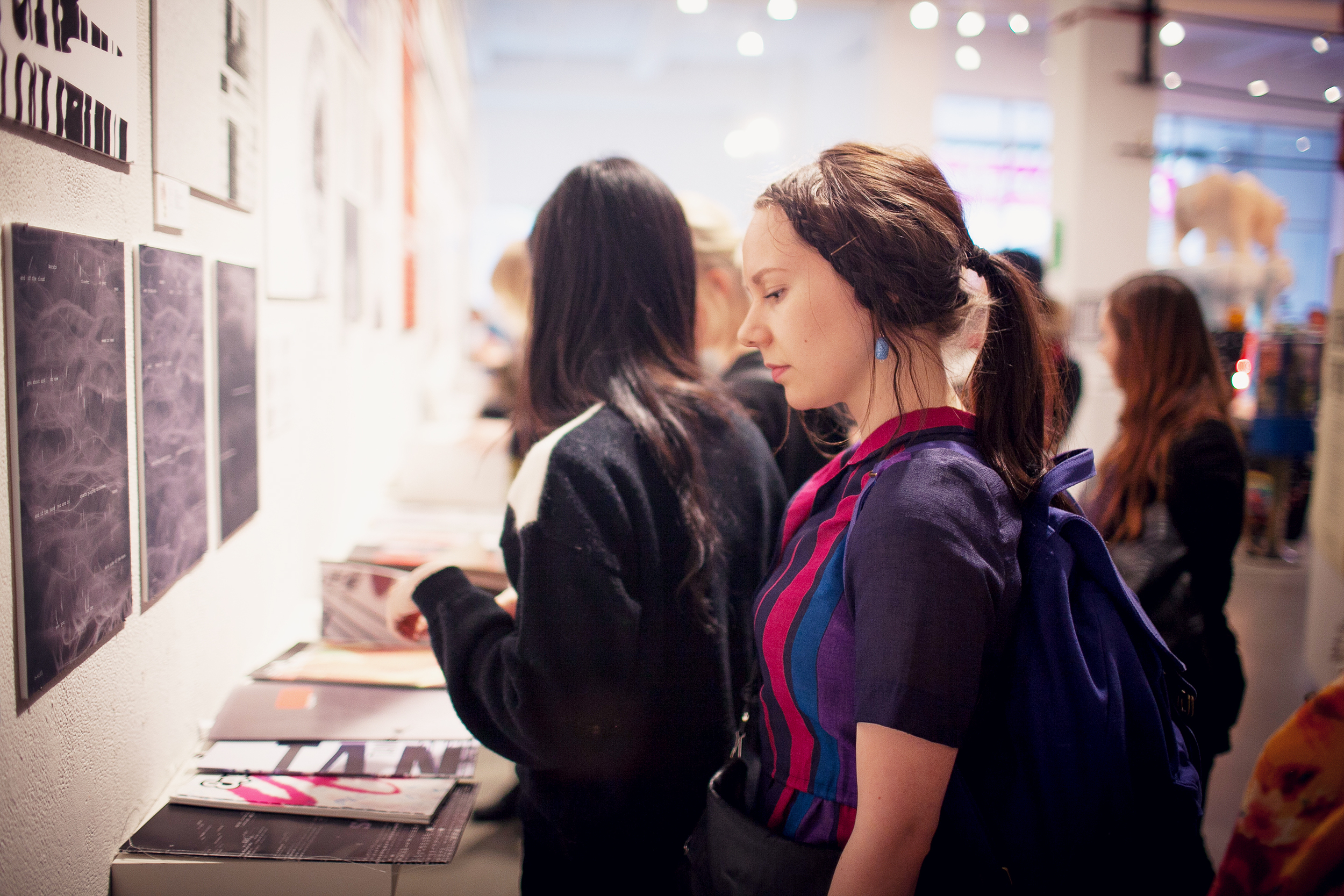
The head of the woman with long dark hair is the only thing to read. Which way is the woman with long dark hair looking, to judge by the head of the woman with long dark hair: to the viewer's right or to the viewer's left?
to the viewer's left

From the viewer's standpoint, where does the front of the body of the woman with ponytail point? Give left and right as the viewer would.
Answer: facing to the left of the viewer

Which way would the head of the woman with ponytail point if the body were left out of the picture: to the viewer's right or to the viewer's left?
to the viewer's left

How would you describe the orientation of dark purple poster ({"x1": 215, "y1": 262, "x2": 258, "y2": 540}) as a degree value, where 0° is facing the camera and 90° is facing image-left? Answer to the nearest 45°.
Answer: approximately 270°

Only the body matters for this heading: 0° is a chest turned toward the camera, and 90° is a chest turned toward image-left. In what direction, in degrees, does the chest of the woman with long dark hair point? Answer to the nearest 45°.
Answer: approximately 135°

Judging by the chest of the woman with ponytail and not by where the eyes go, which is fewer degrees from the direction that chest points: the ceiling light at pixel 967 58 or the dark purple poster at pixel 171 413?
the dark purple poster

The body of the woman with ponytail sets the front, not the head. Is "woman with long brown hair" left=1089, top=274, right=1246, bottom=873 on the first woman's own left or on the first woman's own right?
on the first woman's own right
